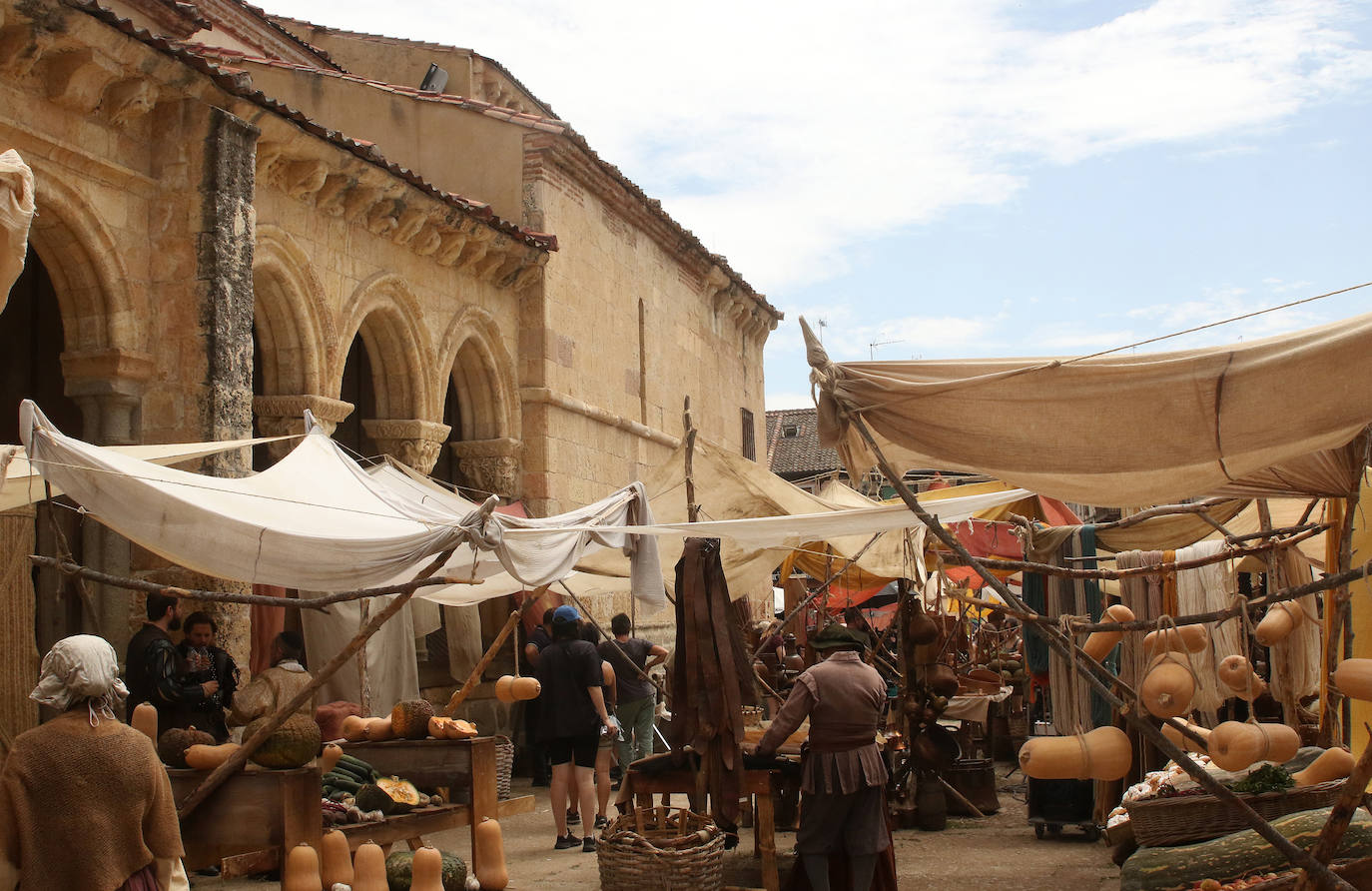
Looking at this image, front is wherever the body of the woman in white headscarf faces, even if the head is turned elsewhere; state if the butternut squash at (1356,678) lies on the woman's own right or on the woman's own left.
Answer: on the woman's own right

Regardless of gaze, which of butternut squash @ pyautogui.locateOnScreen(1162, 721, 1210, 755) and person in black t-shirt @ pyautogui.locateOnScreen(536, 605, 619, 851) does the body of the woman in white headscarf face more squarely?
the person in black t-shirt

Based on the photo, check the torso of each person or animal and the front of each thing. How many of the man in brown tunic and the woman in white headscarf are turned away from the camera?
2

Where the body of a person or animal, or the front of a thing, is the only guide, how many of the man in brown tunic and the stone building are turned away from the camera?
1

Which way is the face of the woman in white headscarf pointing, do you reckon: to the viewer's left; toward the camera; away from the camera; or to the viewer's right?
away from the camera

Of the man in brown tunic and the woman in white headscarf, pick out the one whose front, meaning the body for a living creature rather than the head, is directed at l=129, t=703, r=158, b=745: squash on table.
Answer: the woman in white headscarf

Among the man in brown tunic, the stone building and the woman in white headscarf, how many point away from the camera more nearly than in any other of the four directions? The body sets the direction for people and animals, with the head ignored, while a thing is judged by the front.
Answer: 2

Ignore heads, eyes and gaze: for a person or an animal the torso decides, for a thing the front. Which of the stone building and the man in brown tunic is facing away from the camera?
the man in brown tunic

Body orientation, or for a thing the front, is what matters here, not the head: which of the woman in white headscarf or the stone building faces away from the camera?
the woman in white headscarf

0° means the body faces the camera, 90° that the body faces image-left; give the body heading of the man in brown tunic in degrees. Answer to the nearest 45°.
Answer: approximately 180°

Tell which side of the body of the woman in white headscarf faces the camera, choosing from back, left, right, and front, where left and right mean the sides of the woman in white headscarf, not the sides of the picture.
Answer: back
